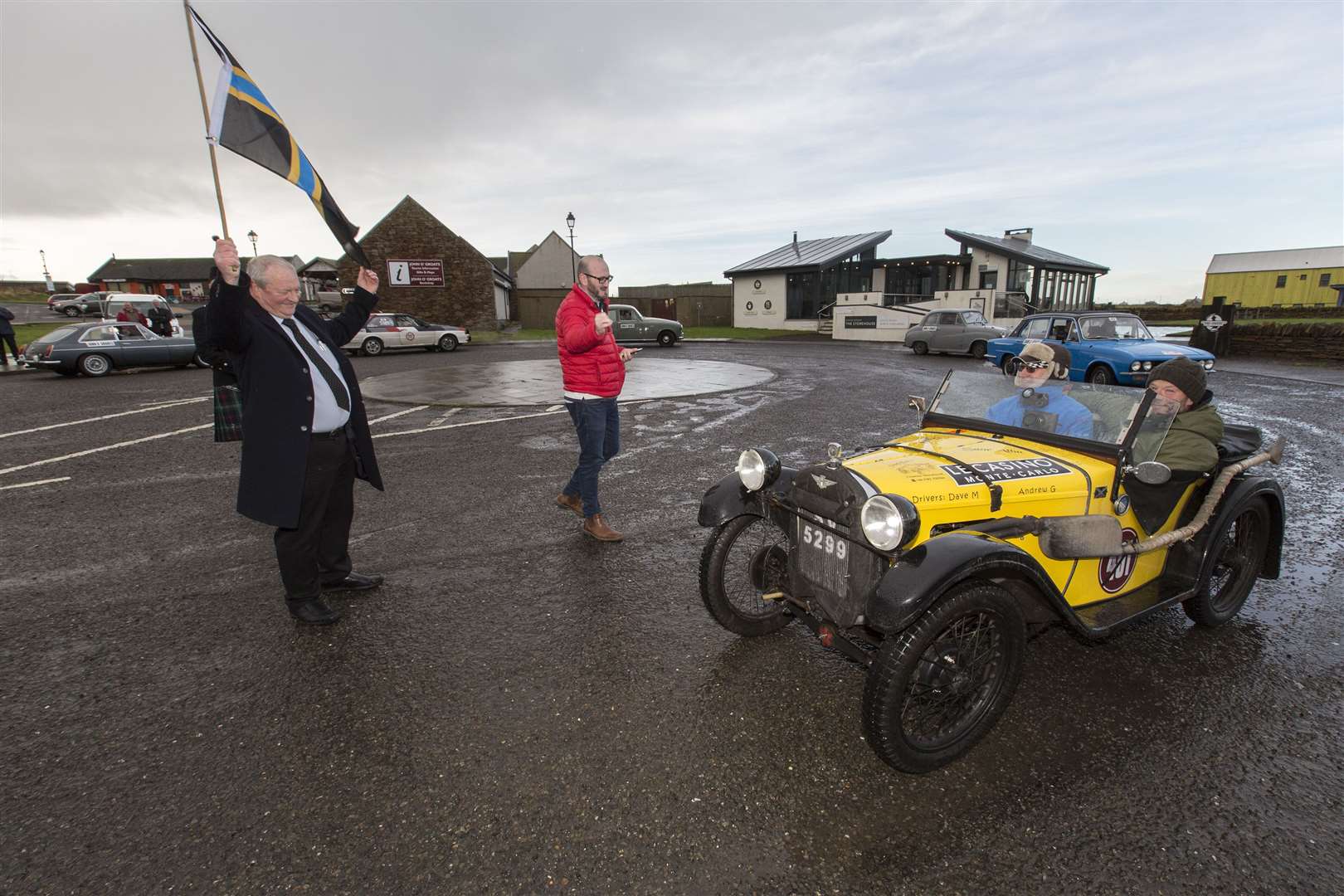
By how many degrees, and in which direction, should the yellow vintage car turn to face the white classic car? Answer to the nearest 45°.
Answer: approximately 90° to its right

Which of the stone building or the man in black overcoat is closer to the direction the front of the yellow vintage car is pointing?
the man in black overcoat

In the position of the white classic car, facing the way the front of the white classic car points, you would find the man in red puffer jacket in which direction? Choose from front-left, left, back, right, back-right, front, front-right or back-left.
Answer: right

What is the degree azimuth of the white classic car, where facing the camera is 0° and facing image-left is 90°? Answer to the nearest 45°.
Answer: approximately 270°

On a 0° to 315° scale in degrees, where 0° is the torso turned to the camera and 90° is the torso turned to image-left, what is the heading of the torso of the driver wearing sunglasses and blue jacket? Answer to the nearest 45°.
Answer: approximately 45°

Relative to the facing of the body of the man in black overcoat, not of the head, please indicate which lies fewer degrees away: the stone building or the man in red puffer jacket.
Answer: the man in red puffer jacket

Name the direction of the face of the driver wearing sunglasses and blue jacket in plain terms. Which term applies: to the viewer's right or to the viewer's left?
to the viewer's left

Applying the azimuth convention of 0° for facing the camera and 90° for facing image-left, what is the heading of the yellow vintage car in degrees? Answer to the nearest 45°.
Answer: approximately 45°

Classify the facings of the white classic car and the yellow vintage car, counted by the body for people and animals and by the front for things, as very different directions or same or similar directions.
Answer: very different directions

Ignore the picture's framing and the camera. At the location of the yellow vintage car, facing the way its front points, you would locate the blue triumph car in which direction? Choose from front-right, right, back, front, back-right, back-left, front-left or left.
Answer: back-right

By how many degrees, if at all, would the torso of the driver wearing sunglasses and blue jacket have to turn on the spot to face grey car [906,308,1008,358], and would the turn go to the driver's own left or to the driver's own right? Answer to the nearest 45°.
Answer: approximately 135° to the driver's own right

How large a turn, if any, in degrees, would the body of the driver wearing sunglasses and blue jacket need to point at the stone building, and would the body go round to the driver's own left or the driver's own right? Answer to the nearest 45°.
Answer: approximately 90° to the driver's own right

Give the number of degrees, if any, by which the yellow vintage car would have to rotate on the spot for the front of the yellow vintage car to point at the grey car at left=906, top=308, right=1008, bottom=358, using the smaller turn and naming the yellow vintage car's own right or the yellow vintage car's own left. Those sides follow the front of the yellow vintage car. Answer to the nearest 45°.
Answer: approximately 135° to the yellow vintage car's own right

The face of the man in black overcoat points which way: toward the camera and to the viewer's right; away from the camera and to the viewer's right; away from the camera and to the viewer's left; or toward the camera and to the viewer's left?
toward the camera and to the viewer's right
